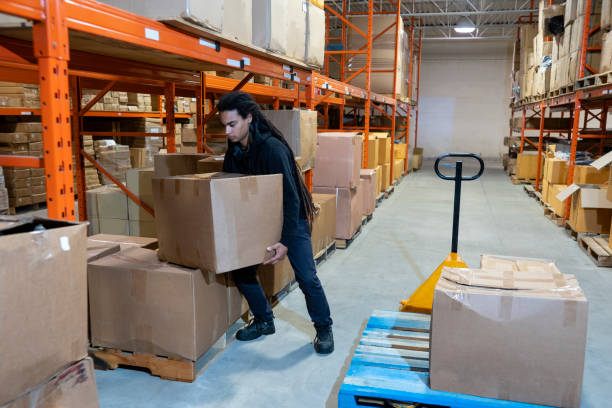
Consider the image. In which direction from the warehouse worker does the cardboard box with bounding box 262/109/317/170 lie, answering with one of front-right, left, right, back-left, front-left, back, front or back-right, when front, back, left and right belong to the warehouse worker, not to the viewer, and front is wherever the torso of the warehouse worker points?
back-right

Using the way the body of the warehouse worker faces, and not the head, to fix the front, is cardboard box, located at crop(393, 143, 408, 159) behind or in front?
behind

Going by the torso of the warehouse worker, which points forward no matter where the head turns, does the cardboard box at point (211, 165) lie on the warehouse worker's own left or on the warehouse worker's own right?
on the warehouse worker's own right

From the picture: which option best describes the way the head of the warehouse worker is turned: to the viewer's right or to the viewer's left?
to the viewer's left

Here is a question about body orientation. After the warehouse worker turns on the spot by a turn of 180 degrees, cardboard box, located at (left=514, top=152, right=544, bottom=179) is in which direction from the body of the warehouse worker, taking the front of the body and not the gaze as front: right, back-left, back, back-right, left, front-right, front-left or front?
front

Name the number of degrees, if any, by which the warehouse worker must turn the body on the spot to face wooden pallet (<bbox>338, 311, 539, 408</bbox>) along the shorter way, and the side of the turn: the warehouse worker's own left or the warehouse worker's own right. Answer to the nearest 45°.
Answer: approximately 90° to the warehouse worker's own left

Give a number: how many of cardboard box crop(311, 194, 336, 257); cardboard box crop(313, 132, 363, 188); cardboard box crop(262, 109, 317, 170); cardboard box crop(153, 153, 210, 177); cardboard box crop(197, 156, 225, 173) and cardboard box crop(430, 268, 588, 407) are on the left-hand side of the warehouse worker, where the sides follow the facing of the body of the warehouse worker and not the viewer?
1

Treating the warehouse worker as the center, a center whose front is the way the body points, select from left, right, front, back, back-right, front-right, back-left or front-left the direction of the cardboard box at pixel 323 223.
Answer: back-right

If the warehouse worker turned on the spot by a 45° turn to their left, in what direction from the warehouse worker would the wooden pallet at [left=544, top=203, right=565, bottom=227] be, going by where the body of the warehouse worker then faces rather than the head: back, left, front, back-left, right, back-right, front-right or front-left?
back-left

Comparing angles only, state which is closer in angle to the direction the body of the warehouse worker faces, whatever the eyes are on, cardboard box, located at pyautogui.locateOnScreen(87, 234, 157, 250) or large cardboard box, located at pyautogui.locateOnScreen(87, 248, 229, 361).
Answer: the large cardboard box

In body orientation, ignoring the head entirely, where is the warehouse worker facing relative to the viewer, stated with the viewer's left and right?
facing the viewer and to the left of the viewer

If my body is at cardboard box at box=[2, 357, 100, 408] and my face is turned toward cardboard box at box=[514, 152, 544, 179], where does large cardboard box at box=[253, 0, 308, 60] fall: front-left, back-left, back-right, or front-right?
front-left
